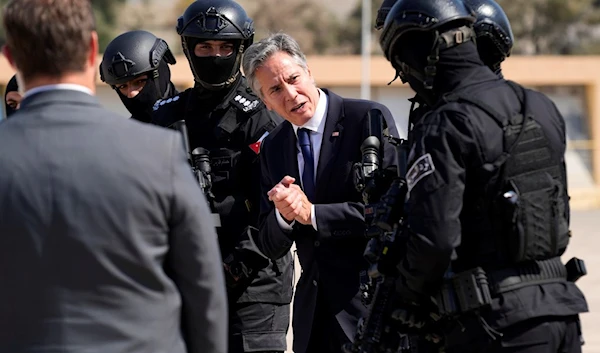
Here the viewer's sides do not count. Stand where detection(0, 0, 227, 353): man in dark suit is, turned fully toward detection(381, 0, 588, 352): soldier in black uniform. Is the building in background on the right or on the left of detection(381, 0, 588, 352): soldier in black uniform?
left

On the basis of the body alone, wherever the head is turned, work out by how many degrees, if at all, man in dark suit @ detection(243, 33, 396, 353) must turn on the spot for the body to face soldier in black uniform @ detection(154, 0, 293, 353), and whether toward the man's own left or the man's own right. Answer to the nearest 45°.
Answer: approximately 90° to the man's own right

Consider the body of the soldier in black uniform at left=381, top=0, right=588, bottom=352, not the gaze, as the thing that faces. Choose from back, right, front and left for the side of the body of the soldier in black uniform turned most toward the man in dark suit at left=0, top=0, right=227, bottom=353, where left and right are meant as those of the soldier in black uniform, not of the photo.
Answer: left

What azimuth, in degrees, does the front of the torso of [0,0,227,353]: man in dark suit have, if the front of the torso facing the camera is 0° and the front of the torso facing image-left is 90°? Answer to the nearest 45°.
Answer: approximately 180°

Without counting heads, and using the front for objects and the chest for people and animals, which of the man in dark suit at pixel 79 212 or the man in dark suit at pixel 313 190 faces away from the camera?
the man in dark suit at pixel 79 212

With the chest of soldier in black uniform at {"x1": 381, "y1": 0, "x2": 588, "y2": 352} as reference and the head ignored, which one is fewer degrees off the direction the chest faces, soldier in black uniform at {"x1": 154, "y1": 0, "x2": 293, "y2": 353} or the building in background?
the soldier in black uniform

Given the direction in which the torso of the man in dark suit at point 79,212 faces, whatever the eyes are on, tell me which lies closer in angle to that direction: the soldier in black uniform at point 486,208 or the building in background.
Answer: the building in background

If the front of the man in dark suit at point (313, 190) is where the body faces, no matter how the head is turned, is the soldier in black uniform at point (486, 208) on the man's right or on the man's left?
on the man's left

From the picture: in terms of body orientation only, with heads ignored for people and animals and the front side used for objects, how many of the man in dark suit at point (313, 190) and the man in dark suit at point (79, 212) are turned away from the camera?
1

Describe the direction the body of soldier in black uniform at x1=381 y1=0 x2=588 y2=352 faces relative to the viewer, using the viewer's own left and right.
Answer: facing away from the viewer and to the left of the viewer
